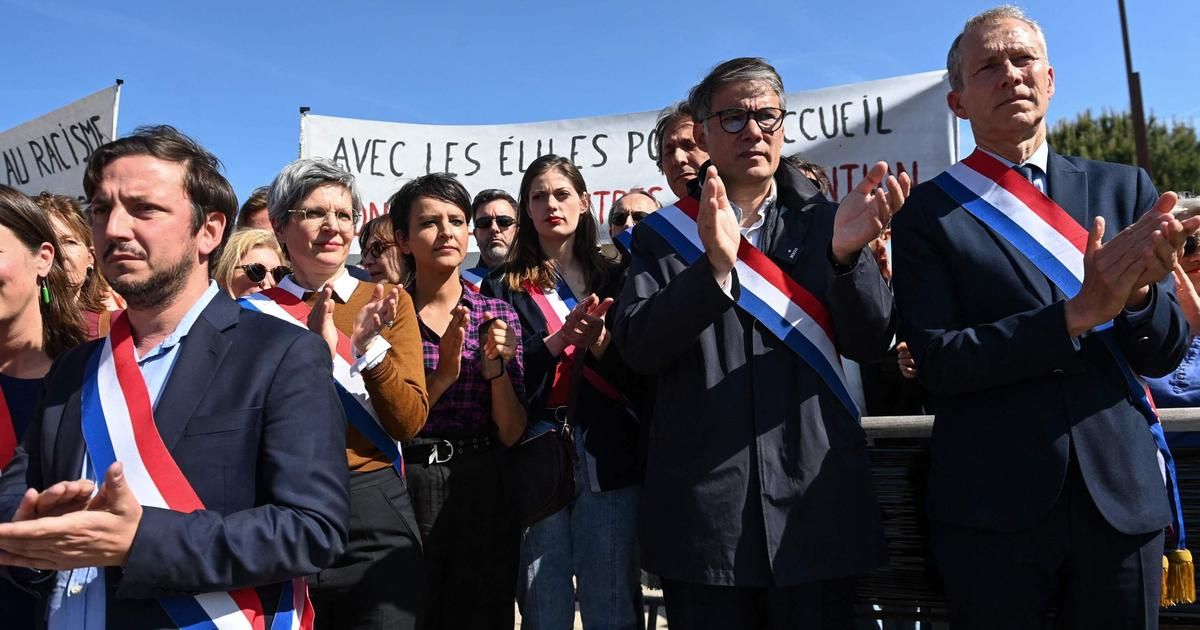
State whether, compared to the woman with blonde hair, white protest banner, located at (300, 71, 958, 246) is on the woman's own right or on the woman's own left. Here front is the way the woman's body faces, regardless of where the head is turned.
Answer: on the woman's own left

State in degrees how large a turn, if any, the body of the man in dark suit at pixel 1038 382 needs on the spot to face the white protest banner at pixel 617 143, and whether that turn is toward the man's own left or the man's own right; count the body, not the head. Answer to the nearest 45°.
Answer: approximately 180°

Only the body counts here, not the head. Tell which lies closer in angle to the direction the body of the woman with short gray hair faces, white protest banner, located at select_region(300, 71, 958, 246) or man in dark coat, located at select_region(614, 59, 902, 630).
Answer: the man in dark coat

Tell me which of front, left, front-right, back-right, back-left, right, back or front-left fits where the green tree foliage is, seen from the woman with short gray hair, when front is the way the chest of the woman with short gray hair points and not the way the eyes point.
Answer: back-left

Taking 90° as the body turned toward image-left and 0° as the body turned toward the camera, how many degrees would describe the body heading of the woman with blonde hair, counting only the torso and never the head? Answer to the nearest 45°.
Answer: approximately 315°

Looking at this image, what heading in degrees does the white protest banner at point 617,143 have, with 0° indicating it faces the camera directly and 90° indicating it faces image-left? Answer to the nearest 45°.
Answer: approximately 0°

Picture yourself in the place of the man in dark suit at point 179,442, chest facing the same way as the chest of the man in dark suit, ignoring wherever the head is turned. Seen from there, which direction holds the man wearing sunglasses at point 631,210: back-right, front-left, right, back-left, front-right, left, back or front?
back

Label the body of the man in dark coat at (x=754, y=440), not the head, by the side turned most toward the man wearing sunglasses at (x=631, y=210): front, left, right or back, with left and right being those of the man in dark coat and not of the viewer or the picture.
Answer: back

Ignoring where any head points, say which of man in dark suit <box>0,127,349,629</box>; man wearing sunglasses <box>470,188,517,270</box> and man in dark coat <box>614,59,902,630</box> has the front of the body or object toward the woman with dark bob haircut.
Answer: the man wearing sunglasses
